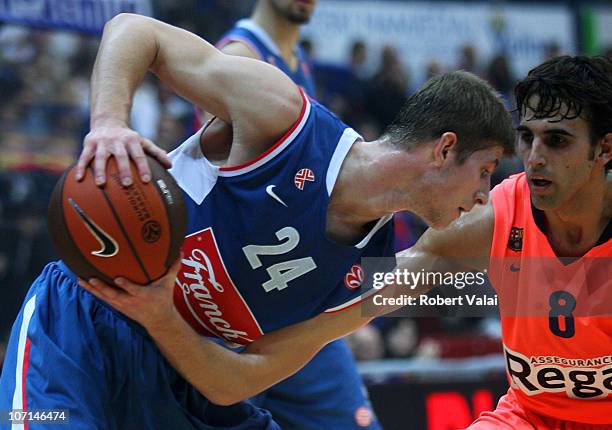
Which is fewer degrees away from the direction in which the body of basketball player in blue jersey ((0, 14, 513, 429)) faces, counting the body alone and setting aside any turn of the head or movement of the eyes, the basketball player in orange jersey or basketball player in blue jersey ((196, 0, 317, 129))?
the basketball player in orange jersey

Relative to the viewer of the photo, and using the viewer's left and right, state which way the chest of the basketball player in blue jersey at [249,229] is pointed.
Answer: facing the viewer and to the right of the viewer

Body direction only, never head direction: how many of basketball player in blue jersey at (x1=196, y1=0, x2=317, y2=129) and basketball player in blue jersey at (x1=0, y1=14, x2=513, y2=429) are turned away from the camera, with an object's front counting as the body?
0

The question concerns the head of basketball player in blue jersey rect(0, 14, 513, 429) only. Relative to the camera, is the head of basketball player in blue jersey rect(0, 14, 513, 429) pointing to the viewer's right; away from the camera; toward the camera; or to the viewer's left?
to the viewer's right
